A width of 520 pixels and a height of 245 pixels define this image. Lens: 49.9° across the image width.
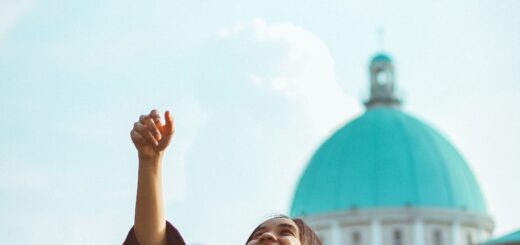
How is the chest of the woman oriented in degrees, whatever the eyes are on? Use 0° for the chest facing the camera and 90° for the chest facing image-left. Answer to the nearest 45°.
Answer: approximately 45°
